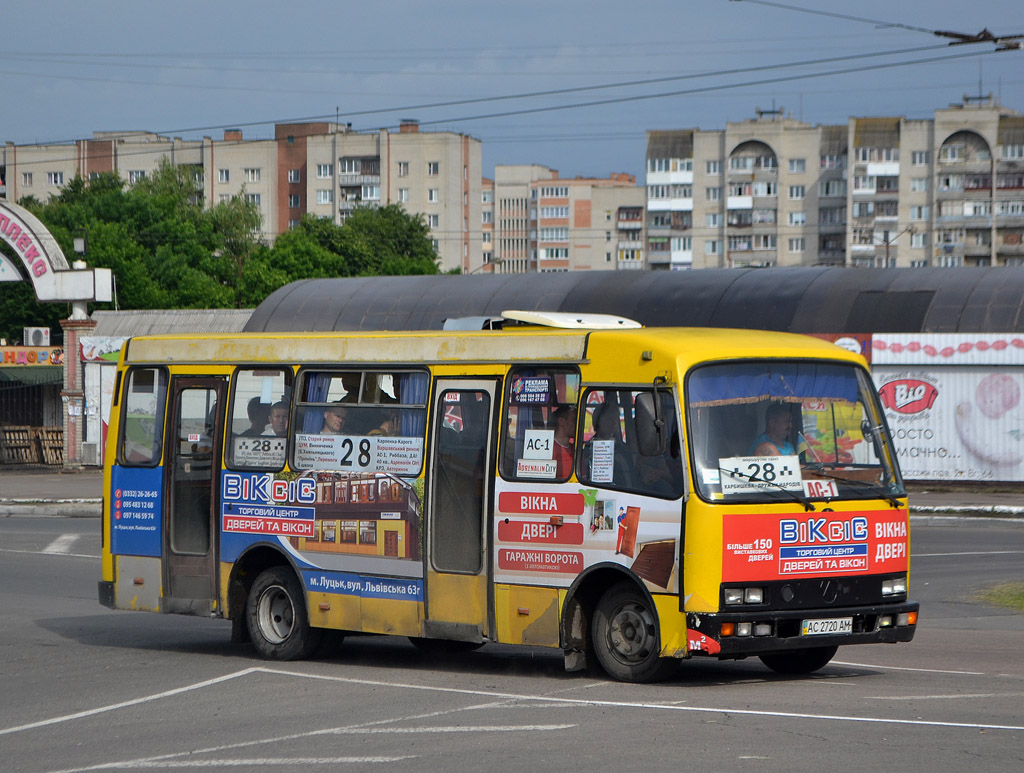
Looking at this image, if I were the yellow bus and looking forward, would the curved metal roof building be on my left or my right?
on my left

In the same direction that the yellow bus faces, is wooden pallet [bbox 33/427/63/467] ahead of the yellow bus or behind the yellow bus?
behind

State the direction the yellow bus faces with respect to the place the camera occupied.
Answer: facing the viewer and to the right of the viewer

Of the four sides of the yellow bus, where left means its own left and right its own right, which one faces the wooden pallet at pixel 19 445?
back
